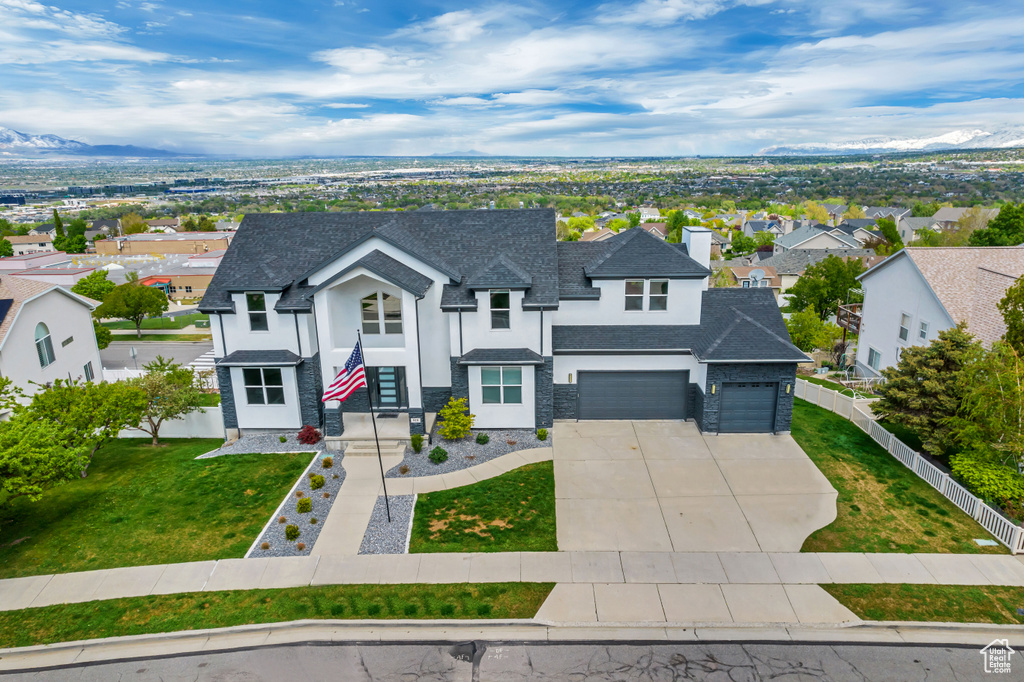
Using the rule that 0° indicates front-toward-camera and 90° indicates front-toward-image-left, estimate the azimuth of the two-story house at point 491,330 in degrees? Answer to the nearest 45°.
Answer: approximately 0°

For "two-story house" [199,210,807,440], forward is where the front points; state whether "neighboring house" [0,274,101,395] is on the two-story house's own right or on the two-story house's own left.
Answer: on the two-story house's own right

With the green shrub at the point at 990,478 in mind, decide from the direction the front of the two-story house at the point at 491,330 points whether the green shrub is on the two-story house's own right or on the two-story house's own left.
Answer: on the two-story house's own left

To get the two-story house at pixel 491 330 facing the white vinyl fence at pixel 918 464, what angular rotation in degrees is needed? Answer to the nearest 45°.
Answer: approximately 90° to its left

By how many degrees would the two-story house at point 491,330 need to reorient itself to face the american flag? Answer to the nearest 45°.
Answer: approximately 45° to its right

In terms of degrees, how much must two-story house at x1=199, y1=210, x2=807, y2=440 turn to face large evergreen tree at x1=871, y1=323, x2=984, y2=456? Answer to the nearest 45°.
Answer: approximately 90° to its left

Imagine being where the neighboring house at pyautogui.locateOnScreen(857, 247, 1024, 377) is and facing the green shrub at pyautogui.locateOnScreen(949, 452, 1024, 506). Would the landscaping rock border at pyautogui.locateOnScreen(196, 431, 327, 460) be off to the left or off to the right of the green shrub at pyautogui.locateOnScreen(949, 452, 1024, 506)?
right

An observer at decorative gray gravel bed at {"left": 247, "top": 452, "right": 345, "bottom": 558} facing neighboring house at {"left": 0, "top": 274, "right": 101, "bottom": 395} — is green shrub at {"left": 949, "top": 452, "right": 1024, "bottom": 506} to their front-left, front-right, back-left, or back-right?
back-right

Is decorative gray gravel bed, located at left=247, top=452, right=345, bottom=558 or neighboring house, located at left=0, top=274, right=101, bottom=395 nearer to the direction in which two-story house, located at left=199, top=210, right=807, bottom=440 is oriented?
the decorative gray gravel bed

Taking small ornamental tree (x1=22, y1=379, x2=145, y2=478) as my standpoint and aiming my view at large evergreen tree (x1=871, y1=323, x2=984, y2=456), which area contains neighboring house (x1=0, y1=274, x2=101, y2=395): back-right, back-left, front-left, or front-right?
back-left

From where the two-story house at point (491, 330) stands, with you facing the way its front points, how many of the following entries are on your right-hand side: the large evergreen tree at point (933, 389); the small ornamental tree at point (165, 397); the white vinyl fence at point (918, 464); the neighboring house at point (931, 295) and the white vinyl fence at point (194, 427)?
2

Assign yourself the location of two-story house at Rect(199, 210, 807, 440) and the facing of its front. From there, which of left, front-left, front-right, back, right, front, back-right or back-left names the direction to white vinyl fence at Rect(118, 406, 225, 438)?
right
